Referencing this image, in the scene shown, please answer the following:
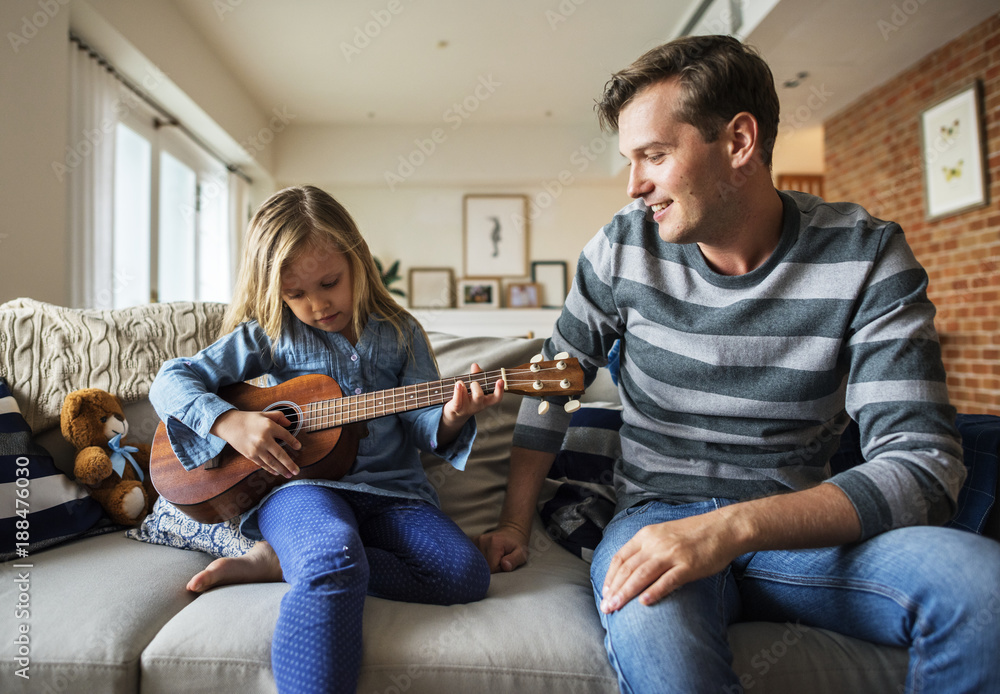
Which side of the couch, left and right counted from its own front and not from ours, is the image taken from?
front

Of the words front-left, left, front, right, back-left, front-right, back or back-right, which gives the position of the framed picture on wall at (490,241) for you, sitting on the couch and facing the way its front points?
back

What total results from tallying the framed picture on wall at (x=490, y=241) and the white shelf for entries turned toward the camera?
2

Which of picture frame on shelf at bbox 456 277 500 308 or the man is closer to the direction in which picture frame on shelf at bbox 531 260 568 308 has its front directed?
the man

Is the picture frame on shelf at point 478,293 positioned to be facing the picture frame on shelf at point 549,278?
no

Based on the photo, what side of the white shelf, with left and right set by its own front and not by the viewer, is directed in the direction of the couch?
front

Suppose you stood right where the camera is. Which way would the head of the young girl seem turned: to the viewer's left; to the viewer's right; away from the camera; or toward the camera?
toward the camera

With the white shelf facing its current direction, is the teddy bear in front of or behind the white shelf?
in front

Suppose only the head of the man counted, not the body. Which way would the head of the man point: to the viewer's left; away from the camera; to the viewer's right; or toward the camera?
to the viewer's left

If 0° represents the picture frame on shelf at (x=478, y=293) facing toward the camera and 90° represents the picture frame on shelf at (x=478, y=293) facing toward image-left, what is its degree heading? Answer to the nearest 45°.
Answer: approximately 0°

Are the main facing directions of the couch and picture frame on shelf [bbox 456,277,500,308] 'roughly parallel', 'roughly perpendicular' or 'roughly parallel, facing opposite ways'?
roughly parallel

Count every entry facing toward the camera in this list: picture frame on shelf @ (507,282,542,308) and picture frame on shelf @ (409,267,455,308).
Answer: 2

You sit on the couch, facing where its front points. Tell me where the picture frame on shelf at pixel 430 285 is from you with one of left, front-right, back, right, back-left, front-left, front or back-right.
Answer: back

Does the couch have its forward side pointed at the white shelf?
no

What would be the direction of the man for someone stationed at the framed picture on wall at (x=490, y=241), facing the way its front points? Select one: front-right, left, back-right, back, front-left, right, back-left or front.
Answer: front

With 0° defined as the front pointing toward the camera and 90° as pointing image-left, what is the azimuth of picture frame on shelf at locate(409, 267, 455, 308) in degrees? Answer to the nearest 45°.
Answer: approximately 0°

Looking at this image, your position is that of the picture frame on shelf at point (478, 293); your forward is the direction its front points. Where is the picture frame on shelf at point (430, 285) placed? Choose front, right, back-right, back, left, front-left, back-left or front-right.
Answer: right
